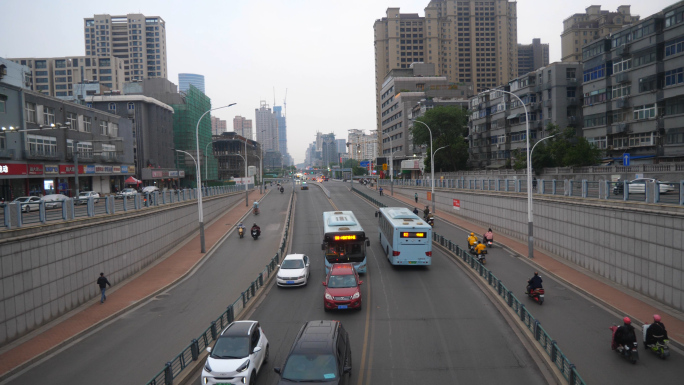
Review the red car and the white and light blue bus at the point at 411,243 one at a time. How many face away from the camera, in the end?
1

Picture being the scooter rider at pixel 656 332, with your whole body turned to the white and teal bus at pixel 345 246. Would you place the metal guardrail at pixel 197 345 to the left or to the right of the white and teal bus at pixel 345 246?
left

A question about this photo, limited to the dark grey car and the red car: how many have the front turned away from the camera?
0

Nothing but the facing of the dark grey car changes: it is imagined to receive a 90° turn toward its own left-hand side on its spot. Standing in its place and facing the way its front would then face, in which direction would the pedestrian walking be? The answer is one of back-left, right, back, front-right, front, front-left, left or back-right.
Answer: back-left

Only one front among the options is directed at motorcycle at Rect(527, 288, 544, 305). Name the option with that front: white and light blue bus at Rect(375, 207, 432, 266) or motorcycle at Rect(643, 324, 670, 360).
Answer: motorcycle at Rect(643, 324, 670, 360)

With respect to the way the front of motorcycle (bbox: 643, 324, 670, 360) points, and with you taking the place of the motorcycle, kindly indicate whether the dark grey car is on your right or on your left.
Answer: on your left

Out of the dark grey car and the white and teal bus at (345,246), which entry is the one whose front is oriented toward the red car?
the white and teal bus

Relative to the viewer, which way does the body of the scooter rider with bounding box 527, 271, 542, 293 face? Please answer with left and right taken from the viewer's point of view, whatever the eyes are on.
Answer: facing away from the viewer and to the left of the viewer

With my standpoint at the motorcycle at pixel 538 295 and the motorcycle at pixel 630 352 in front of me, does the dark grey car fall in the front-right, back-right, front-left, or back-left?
front-right

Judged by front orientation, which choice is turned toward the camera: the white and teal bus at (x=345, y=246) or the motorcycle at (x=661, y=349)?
the white and teal bus

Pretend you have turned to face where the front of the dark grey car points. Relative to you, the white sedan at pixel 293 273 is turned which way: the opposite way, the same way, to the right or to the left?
the same way

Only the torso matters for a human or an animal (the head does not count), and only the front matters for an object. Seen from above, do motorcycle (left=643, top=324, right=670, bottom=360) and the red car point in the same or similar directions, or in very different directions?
very different directions

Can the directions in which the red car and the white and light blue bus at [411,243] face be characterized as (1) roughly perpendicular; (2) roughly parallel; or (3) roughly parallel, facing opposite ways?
roughly parallel, facing opposite ways

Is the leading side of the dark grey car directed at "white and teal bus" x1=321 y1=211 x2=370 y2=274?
no

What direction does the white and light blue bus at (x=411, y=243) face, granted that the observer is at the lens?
facing away from the viewer

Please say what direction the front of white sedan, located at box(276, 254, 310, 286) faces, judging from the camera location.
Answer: facing the viewer

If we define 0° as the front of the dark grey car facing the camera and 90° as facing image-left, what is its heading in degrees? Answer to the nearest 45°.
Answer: approximately 0°

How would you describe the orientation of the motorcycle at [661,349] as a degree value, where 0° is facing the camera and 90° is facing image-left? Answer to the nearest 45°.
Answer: approximately 135°

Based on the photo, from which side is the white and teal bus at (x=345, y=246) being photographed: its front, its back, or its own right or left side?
front

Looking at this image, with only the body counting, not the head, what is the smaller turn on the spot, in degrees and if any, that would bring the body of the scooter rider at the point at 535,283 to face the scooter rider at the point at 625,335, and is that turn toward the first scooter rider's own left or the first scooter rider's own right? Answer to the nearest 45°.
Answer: approximately 180°

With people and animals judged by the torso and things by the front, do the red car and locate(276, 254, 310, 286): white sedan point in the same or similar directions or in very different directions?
same or similar directions

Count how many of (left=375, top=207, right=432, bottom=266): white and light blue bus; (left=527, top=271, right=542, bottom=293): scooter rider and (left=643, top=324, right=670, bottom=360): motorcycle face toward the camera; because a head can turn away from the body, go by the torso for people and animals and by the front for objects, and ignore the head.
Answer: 0

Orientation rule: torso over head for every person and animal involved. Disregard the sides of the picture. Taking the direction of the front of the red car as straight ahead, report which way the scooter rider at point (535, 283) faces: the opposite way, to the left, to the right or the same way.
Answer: the opposite way

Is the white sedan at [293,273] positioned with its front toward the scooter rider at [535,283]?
no

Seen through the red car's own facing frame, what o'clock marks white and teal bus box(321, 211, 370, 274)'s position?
The white and teal bus is roughly at 6 o'clock from the red car.
